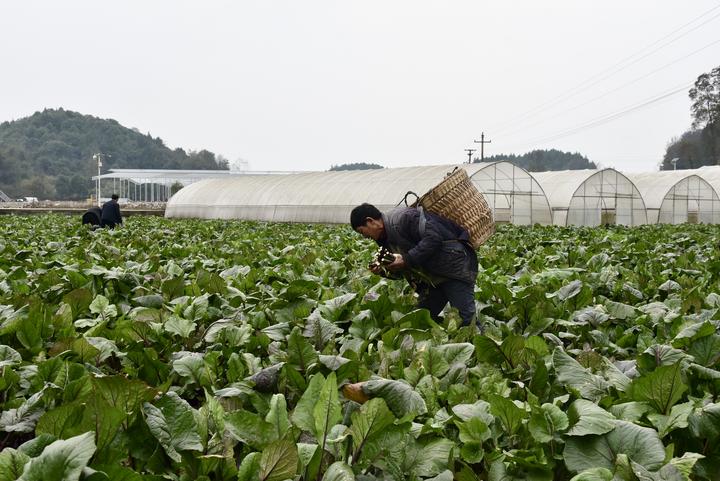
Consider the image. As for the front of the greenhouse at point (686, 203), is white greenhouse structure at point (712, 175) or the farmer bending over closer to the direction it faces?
the farmer bending over

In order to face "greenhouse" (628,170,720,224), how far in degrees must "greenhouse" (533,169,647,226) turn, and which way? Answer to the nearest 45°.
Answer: approximately 90° to its left

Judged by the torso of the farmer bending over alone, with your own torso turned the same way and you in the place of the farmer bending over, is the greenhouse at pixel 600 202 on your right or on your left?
on your right

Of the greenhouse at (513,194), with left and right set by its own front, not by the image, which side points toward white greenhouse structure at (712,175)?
left

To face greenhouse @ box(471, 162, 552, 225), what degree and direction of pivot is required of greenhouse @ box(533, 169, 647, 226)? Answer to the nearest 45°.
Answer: approximately 90° to its right

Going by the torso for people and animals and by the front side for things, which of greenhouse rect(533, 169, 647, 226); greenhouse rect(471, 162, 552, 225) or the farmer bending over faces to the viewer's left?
the farmer bending over

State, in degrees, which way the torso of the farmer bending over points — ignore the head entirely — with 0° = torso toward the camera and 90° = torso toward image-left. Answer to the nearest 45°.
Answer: approximately 90°

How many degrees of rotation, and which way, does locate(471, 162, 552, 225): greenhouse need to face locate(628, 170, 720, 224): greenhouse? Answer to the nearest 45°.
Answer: approximately 90° to its left

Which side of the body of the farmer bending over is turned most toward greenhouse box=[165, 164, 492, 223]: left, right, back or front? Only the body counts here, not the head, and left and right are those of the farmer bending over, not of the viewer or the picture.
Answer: right

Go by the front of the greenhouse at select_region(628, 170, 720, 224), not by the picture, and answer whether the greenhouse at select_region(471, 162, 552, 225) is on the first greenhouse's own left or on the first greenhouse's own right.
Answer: on the first greenhouse's own right
